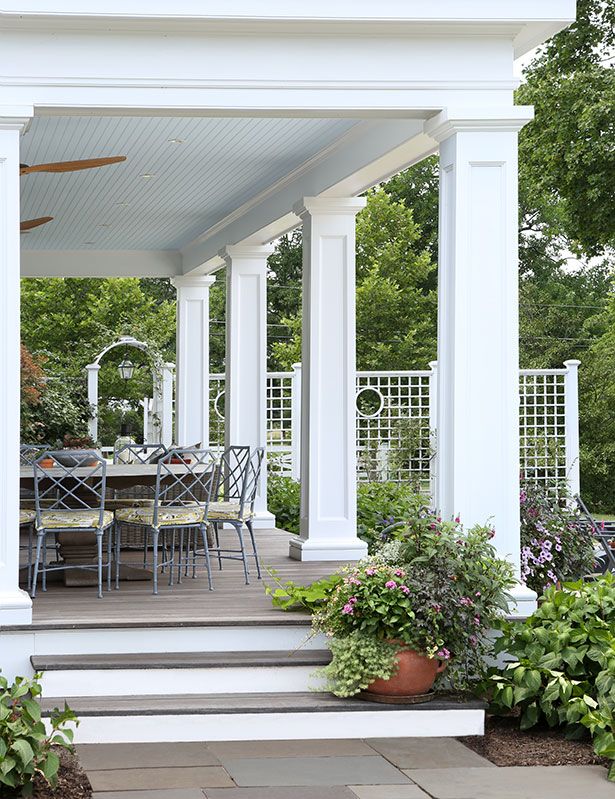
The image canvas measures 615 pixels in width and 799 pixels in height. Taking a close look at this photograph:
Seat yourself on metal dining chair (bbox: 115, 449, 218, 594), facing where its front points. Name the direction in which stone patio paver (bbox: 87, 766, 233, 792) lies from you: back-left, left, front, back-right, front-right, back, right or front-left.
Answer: back-left

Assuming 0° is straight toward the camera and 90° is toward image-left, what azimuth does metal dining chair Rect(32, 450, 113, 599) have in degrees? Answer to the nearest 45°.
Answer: approximately 180°

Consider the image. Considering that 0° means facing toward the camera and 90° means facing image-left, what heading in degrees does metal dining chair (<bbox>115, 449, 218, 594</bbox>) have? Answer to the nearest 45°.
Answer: approximately 135°

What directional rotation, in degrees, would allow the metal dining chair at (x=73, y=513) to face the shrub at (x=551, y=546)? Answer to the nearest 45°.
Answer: approximately 90° to its right

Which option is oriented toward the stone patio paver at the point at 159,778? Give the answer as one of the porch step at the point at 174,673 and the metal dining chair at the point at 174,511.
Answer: the porch step

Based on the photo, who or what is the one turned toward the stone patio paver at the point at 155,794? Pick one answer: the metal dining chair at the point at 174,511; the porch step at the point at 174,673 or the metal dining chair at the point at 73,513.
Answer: the porch step

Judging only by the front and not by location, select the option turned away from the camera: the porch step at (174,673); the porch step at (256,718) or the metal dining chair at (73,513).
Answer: the metal dining chair

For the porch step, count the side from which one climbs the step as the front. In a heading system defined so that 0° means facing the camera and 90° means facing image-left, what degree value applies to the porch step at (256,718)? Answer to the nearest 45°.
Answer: approximately 0°

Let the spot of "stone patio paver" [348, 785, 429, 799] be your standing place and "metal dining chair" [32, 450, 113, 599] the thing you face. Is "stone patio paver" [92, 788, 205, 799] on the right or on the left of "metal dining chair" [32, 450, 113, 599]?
left

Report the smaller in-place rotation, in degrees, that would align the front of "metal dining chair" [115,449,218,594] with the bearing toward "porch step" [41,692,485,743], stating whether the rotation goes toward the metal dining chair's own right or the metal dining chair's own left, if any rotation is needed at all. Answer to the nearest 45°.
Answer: approximately 135° to the metal dining chair's own left

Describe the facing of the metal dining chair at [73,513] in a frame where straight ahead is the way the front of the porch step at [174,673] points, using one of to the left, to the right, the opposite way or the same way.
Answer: the opposite way
